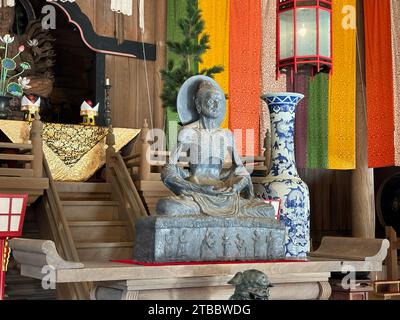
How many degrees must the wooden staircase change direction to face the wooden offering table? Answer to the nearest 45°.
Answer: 0° — it already faces it

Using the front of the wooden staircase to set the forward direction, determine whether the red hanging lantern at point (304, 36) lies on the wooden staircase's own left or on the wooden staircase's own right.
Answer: on the wooden staircase's own left

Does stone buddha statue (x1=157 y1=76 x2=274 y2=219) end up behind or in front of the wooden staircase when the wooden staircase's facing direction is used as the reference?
in front

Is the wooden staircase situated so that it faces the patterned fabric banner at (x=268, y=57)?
no

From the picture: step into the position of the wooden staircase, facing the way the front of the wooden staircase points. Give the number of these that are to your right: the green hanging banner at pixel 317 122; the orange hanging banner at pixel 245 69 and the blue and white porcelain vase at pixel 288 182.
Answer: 0

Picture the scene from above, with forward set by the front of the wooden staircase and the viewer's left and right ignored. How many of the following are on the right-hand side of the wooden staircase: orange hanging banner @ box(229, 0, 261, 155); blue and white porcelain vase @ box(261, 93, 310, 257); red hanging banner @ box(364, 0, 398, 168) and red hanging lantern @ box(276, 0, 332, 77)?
0

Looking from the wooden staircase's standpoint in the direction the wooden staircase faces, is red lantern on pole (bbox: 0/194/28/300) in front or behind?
in front

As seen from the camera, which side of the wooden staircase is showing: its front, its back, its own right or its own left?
front

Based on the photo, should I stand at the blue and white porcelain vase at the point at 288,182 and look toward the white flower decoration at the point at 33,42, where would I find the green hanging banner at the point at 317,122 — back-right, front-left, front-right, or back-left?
front-right
